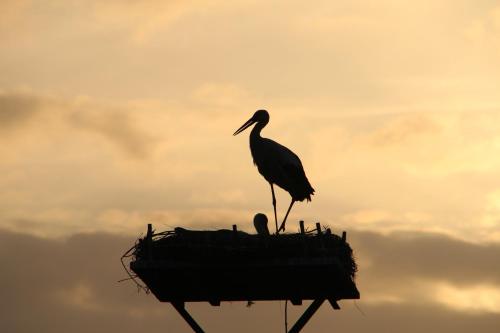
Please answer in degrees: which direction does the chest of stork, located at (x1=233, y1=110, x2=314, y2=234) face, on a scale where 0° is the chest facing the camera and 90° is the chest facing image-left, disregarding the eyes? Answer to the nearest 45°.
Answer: approximately 90°
